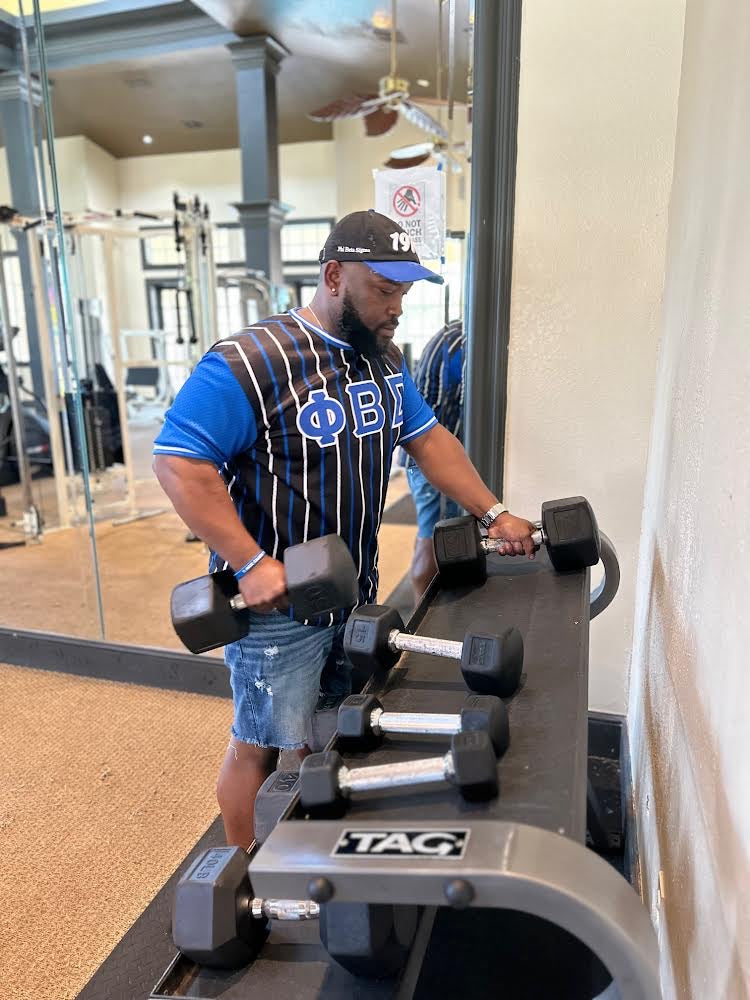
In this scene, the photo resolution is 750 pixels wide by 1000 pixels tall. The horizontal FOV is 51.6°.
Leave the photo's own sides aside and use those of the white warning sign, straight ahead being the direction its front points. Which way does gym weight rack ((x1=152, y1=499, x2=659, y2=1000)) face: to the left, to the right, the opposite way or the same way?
to the right

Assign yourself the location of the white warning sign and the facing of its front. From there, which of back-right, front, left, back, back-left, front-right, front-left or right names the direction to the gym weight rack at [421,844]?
front

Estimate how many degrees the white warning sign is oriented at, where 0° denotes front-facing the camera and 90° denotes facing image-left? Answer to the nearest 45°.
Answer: approximately 0°

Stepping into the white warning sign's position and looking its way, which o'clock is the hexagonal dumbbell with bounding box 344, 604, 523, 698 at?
The hexagonal dumbbell is roughly at 12 o'clock from the white warning sign.

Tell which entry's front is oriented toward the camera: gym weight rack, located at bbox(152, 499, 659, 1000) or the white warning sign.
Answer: the white warning sign

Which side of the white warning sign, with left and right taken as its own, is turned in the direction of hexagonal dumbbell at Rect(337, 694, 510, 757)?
front

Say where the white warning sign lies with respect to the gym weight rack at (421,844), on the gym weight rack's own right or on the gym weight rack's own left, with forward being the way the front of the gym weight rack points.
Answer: on the gym weight rack's own right

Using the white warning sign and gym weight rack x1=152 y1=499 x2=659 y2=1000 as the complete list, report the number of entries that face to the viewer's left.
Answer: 1

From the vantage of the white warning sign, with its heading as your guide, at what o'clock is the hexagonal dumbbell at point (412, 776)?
The hexagonal dumbbell is roughly at 12 o'clock from the white warning sign.

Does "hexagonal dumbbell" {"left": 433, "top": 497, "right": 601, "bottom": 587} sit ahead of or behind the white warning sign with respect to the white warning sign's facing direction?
ahead

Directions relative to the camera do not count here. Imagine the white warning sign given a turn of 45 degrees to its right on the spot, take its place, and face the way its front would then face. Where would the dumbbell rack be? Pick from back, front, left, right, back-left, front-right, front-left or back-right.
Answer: front-left

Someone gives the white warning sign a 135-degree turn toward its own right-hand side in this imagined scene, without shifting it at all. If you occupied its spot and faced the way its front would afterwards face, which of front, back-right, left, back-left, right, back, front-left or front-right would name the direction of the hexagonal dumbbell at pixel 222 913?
back-left

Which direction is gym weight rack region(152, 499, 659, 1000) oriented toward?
to the viewer's left
